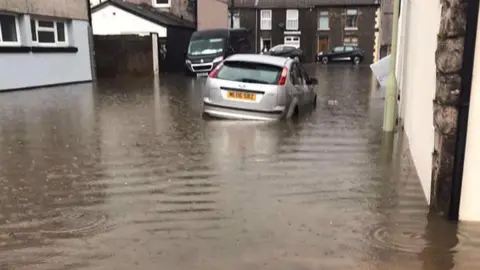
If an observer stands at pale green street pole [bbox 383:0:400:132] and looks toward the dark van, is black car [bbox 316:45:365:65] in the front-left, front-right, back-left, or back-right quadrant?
front-right

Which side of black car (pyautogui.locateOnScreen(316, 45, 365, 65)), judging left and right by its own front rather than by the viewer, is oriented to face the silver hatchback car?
left

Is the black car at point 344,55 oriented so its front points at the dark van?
no

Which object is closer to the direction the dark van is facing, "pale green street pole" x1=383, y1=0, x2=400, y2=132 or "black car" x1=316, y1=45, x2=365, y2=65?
the pale green street pole

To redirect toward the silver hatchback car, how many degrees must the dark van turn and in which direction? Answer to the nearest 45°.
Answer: approximately 45° to its left

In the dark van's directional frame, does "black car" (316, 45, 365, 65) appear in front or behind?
behind

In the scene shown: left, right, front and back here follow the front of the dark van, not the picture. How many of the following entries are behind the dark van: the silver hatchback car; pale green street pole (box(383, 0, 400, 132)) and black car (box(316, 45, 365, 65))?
1

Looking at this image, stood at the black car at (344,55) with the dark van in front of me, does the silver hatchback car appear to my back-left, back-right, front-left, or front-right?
front-left

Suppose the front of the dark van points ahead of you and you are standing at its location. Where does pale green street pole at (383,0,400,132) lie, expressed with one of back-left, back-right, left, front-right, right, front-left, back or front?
front-left

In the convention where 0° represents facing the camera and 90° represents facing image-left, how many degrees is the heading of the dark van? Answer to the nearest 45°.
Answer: approximately 45°

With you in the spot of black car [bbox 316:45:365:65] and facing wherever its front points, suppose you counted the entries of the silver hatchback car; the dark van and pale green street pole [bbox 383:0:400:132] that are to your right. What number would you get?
0
